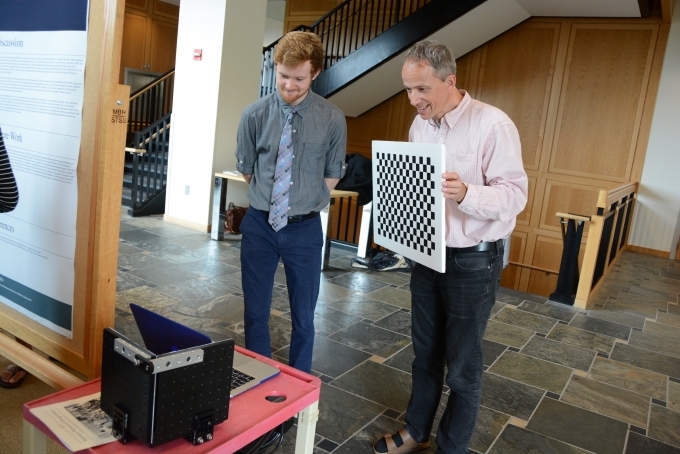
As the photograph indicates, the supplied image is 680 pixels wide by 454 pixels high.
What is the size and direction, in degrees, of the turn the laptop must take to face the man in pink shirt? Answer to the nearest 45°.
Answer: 0° — it already faces them

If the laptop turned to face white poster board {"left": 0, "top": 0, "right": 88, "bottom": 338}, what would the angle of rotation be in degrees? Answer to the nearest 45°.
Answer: approximately 90° to its left

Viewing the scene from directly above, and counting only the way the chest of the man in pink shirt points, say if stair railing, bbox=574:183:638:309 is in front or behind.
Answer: behind

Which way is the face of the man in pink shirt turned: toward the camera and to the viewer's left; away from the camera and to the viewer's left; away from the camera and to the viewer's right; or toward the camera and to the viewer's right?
toward the camera and to the viewer's left

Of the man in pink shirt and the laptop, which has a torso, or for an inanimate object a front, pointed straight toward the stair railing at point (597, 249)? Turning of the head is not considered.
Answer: the laptop

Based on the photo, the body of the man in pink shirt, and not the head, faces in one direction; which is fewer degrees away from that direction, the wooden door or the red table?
the red table

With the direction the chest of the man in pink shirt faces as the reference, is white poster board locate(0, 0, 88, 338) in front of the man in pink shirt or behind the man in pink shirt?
in front

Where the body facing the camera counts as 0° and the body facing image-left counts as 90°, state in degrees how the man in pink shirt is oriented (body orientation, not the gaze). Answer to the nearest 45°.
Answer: approximately 45°

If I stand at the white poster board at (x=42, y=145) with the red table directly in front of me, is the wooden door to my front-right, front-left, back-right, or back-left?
back-left

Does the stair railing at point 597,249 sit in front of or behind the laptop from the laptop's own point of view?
in front

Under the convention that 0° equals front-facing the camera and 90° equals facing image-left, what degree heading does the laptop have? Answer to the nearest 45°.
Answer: approximately 225°

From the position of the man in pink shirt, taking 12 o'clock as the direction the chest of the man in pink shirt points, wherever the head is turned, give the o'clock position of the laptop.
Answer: The laptop is roughly at 12 o'clock from the man in pink shirt.

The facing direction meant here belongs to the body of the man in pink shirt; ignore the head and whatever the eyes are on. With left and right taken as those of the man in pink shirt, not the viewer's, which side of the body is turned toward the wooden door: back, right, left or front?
right

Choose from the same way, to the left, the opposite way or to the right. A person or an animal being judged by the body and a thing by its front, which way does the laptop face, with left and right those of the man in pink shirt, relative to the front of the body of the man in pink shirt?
the opposite way
